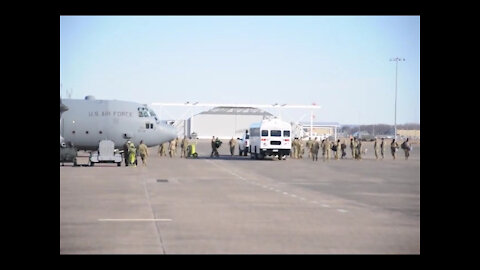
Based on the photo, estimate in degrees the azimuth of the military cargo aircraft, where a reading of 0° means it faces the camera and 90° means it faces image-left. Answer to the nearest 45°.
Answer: approximately 270°
